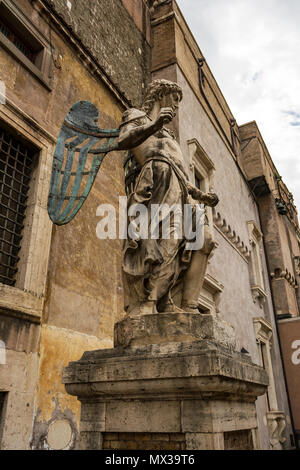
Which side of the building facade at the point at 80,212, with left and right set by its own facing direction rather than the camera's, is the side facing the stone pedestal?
front
